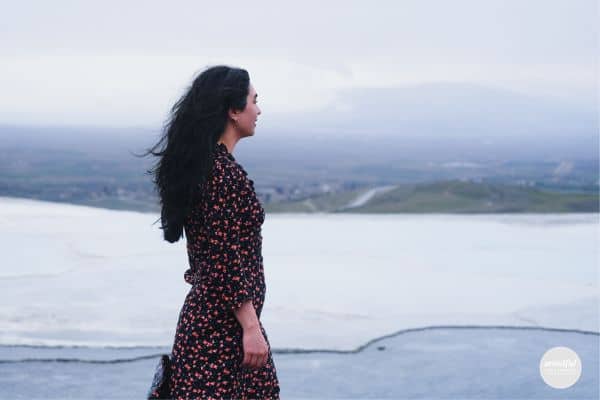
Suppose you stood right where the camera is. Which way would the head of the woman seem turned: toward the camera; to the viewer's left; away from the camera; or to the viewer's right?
to the viewer's right

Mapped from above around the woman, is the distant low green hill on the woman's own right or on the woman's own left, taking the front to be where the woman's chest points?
on the woman's own left

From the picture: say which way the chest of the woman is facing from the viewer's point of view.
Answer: to the viewer's right
